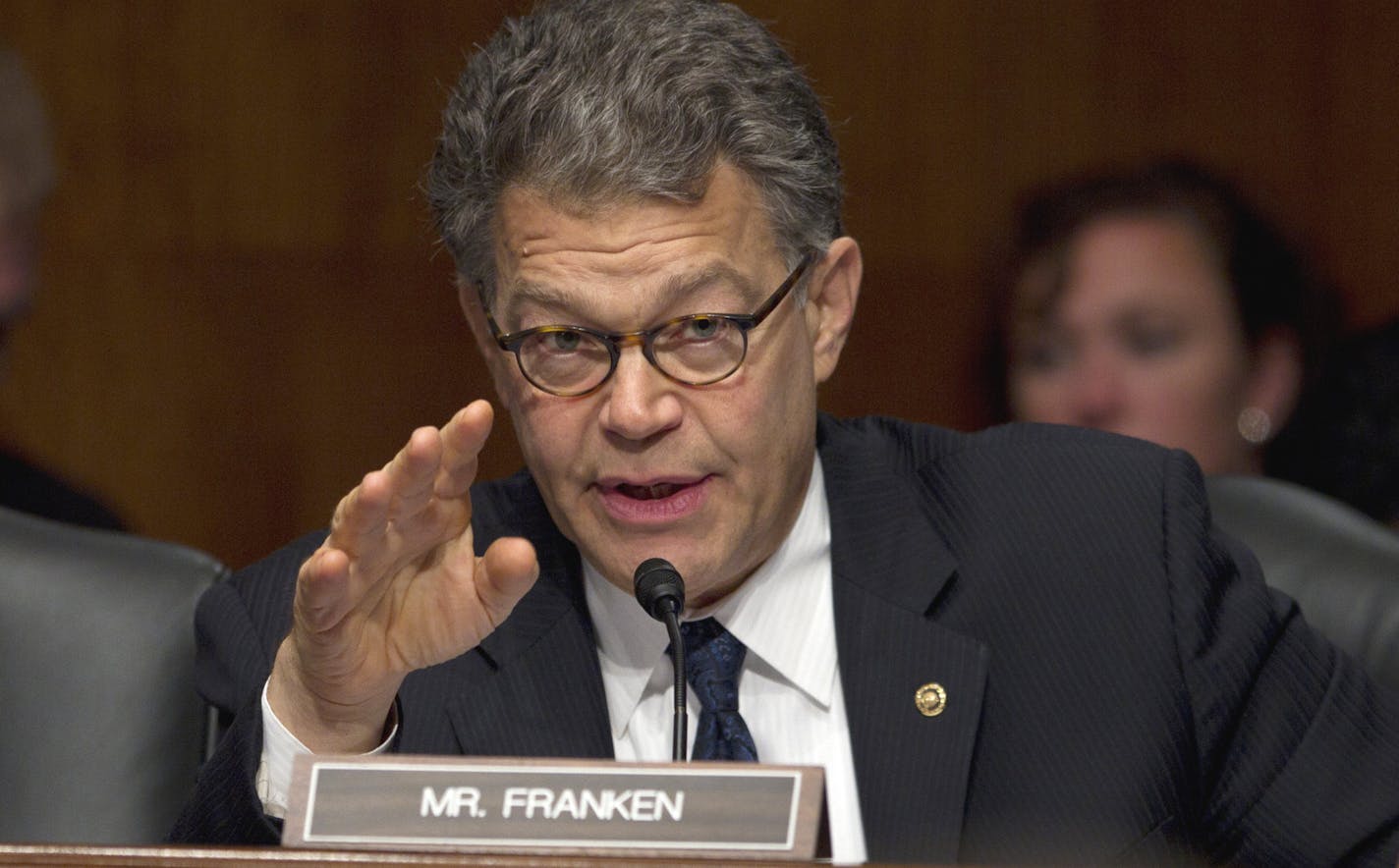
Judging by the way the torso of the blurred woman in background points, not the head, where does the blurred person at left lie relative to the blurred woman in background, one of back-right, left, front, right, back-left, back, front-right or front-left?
front-right

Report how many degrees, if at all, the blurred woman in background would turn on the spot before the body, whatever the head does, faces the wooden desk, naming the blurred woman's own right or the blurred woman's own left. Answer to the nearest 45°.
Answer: approximately 45° to the blurred woman's own left

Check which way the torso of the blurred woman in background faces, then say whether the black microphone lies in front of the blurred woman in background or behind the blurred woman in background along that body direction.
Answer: in front

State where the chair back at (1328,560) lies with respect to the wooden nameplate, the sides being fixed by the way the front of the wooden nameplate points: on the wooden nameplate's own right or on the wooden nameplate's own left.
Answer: on the wooden nameplate's own left

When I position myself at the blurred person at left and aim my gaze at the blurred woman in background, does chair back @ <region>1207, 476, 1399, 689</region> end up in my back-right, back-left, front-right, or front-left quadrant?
front-right

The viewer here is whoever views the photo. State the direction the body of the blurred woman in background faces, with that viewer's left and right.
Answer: facing the viewer and to the left of the viewer

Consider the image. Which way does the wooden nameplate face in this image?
toward the camera

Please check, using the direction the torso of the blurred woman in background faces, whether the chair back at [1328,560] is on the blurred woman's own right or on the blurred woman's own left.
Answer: on the blurred woman's own left

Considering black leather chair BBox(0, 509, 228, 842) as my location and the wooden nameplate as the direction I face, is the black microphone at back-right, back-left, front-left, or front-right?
front-left

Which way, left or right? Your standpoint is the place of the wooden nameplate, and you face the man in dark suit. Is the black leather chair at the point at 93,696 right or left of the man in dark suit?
left

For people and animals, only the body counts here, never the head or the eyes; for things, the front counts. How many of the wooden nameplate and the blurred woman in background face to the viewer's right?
0

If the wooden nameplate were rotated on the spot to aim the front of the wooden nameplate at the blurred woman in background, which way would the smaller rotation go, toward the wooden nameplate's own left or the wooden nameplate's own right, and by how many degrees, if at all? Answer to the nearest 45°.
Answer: approximately 135° to the wooden nameplate's own left

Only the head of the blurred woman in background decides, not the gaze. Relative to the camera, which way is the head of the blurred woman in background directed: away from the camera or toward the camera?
toward the camera

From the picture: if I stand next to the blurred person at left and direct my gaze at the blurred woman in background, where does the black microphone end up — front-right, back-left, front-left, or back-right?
front-right

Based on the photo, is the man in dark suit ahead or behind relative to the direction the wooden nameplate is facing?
behind

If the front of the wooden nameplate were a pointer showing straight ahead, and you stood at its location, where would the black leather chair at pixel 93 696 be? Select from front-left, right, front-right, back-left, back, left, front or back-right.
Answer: back-right

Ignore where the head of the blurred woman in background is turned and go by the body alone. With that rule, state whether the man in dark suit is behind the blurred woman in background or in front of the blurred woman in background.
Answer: in front

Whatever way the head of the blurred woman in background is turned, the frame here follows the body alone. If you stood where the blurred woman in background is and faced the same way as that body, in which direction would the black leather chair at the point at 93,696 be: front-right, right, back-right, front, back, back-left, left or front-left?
front
